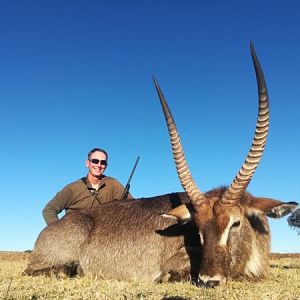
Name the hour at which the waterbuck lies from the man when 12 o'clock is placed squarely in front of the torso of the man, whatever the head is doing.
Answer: The waterbuck is roughly at 11 o'clock from the man.

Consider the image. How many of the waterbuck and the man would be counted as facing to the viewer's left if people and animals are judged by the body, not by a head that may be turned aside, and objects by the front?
0

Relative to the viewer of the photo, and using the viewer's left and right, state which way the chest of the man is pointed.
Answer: facing the viewer

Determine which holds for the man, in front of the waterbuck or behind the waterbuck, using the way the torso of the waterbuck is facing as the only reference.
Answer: behind

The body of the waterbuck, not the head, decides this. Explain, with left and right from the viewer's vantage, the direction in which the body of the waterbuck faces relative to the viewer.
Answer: facing the viewer and to the right of the viewer
